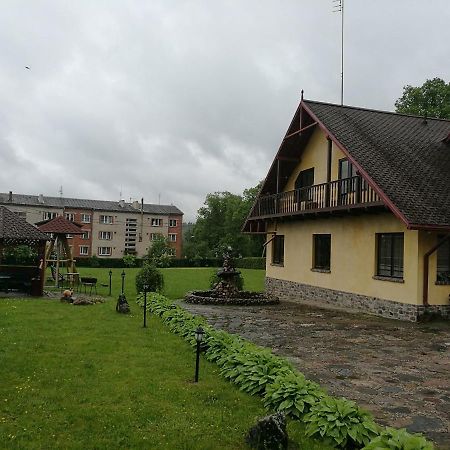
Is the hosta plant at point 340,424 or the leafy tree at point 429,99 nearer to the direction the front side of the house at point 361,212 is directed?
the hosta plant

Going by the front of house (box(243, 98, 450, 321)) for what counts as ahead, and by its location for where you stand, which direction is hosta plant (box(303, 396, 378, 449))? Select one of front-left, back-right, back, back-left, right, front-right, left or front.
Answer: front-left

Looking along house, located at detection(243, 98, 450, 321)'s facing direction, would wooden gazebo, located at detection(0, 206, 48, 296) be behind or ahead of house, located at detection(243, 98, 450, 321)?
ahead

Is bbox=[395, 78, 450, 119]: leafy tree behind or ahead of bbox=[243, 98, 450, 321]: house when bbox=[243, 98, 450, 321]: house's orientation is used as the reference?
behind

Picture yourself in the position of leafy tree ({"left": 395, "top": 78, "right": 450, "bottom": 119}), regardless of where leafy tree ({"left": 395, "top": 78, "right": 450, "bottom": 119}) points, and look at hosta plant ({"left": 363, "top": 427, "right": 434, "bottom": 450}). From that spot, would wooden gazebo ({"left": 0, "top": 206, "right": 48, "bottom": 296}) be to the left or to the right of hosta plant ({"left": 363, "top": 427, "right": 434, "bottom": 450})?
right

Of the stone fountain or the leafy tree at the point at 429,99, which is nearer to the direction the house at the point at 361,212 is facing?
the stone fountain

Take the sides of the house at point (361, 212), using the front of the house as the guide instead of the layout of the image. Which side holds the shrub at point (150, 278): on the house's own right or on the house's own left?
on the house's own right

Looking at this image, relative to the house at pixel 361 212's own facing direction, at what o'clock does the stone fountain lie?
The stone fountain is roughly at 2 o'clock from the house.

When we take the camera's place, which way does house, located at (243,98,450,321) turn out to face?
facing the viewer and to the left of the viewer

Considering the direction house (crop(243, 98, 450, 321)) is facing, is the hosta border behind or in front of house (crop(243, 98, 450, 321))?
in front
